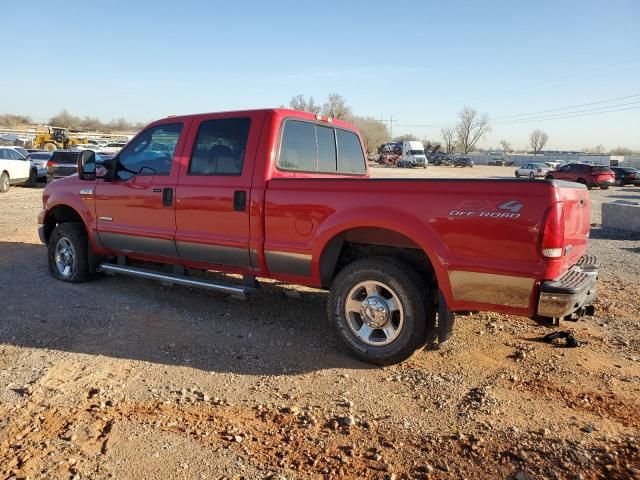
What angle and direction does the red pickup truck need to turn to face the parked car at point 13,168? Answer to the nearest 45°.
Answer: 0° — it already faces it

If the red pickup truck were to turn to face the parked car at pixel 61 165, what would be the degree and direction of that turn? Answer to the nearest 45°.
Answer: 0° — it already faces it

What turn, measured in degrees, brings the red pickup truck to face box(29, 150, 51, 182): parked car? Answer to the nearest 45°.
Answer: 0° — it already faces it

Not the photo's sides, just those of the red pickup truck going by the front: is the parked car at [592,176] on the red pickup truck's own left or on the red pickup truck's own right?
on the red pickup truck's own right

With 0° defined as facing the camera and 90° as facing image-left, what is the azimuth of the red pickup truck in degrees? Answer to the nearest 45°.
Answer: approximately 135°

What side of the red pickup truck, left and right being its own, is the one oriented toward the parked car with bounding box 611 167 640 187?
right
